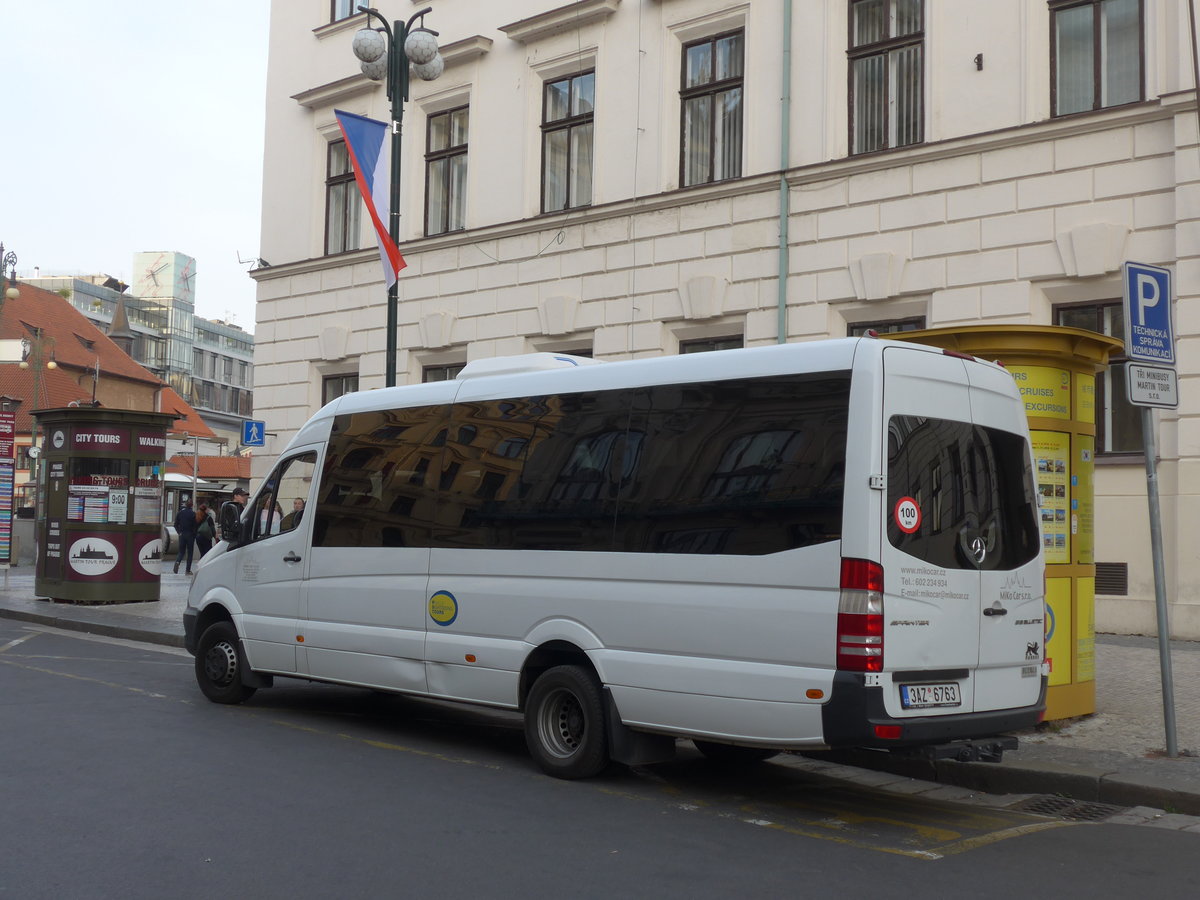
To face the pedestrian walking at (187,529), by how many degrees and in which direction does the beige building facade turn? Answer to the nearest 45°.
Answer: approximately 90° to its right

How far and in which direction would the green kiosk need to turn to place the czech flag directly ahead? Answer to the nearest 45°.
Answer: approximately 45° to its left

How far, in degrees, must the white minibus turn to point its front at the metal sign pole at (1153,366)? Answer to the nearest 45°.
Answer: approximately 135° to its right

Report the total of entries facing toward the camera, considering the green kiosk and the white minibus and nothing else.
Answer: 1

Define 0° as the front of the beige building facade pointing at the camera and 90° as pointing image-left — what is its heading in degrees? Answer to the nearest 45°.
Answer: approximately 45°

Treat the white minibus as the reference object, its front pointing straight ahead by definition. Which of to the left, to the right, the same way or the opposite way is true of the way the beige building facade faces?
to the left

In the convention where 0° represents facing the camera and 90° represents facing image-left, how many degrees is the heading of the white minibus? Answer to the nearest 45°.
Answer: approximately 135°

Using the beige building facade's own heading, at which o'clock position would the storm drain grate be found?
The storm drain grate is roughly at 10 o'clock from the beige building facade.

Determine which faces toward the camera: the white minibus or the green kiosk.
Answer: the green kiosk

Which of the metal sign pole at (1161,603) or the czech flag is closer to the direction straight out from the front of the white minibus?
the czech flag

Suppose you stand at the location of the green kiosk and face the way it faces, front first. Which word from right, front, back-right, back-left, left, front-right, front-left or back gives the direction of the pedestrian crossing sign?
back-left

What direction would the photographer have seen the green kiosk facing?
facing the viewer

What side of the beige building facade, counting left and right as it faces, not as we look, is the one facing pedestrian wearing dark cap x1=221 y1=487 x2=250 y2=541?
right

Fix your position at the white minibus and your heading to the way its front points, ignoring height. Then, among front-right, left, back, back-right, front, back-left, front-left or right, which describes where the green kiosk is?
front
